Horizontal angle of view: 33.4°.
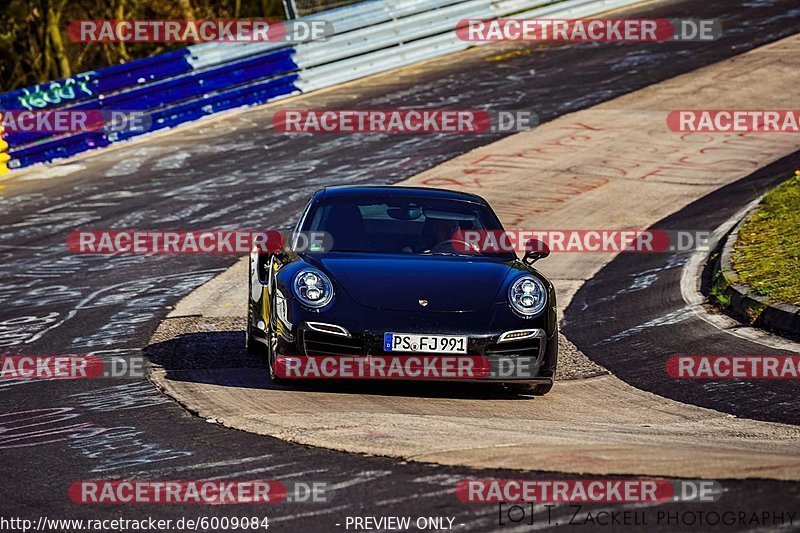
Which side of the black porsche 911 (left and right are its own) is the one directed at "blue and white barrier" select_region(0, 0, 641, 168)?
back

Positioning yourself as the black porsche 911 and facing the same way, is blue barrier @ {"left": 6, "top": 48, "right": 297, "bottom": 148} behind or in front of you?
behind

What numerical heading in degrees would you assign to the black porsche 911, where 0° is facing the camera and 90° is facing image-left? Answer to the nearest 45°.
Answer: approximately 0°
